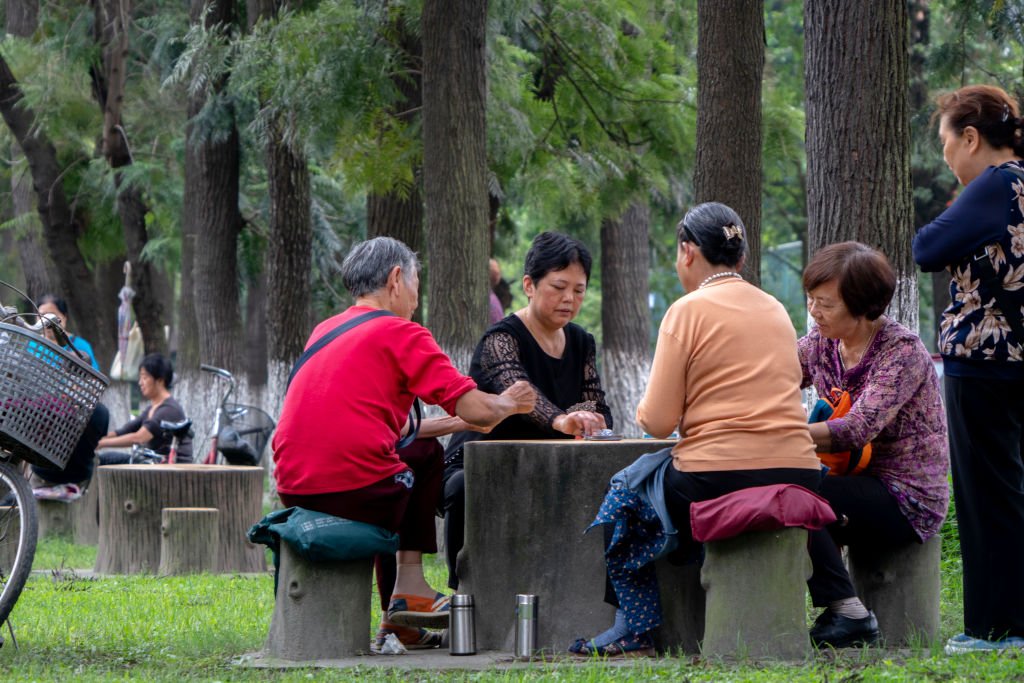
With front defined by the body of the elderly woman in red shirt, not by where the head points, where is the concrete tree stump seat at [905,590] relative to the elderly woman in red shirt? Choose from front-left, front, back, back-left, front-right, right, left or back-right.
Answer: front-right

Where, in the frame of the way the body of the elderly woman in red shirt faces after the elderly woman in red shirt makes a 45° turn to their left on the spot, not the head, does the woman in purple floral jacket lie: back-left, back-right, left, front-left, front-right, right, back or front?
right

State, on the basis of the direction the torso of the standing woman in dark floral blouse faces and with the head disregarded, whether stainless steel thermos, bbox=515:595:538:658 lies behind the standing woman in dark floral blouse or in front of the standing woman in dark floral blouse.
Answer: in front

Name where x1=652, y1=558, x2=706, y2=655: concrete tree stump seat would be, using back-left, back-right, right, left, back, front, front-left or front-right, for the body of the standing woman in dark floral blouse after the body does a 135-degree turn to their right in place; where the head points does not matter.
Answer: back-left

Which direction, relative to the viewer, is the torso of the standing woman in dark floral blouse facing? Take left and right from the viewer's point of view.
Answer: facing to the left of the viewer

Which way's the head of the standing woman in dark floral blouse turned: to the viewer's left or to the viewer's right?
to the viewer's left

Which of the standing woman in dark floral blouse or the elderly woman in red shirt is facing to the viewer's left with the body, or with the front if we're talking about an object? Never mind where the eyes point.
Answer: the standing woman in dark floral blouse

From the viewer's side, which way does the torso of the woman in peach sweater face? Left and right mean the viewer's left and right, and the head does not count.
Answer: facing away from the viewer and to the left of the viewer

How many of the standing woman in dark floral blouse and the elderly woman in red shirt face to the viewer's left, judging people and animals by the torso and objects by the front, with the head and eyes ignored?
1

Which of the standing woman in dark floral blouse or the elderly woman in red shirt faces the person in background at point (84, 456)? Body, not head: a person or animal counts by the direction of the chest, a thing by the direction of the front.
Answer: the standing woman in dark floral blouse

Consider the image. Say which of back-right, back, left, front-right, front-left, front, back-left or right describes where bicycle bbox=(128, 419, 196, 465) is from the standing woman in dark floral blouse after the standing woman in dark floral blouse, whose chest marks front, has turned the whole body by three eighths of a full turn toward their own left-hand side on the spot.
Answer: back

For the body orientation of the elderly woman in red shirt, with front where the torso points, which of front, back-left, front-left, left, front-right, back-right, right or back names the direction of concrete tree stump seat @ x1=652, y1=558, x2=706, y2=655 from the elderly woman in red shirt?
front-right
